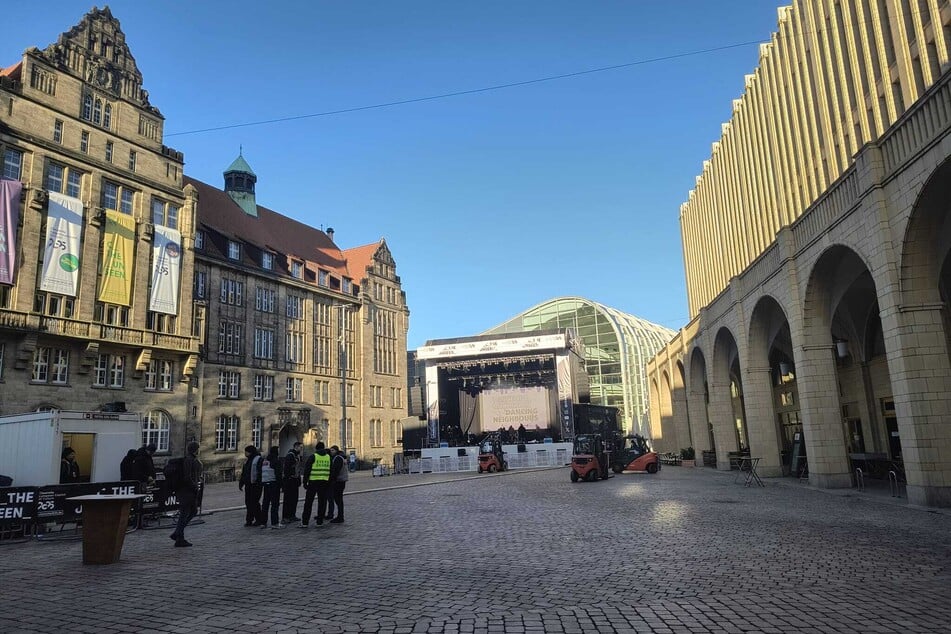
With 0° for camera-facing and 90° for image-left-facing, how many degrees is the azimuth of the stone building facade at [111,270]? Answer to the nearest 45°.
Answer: approximately 315°

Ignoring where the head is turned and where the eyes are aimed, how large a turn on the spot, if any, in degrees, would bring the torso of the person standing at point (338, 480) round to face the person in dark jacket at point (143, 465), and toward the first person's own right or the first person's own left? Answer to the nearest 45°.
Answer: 0° — they already face them

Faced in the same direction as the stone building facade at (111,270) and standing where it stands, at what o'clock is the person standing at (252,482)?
The person standing is roughly at 1 o'clock from the stone building facade.

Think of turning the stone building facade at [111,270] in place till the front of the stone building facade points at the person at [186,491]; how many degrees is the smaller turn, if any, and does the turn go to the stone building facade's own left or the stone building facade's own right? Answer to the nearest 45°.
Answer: approximately 45° to the stone building facade's own right

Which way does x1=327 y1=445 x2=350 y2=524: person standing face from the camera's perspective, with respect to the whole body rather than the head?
to the viewer's left

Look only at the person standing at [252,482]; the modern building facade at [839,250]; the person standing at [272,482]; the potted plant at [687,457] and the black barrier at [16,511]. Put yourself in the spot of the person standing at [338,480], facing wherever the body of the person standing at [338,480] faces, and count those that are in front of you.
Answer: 3

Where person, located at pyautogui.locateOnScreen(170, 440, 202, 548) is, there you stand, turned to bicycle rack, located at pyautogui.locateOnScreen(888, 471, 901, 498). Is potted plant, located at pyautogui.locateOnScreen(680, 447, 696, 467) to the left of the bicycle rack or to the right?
left

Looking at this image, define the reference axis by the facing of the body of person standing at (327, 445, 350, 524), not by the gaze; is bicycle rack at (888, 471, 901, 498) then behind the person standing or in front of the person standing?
behind

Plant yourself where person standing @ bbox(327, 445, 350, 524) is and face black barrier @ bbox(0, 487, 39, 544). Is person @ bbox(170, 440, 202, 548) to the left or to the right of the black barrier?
left

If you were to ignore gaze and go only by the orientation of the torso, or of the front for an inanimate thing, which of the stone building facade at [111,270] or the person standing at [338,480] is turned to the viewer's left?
the person standing

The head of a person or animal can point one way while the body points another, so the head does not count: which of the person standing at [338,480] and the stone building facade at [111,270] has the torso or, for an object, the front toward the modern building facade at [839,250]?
the stone building facade

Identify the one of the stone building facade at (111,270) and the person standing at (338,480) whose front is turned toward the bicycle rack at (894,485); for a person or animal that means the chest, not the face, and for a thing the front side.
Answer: the stone building facade

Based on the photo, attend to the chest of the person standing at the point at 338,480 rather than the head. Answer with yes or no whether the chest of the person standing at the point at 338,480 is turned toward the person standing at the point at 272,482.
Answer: yes
